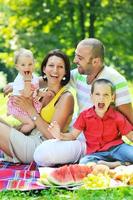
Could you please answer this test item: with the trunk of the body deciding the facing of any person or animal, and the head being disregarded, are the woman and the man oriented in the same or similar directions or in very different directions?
same or similar directions

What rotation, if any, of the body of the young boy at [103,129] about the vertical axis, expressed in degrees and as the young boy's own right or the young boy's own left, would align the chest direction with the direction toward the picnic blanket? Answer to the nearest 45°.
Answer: approximately 45° to the young boy's own right

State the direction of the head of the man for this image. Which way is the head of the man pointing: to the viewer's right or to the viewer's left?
to the viewer's left

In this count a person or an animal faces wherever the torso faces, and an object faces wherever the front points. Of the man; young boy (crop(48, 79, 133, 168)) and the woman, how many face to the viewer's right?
0

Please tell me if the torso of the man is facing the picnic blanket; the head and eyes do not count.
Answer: yes

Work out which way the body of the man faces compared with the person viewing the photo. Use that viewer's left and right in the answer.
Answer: facing the viewer and to the left of the viewer

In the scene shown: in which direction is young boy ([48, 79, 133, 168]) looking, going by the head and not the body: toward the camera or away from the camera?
toward the camera

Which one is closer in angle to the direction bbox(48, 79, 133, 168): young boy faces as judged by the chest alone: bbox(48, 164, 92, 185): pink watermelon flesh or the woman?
the pink watermelon flesh

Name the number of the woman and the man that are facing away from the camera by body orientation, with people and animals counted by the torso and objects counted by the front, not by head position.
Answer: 0

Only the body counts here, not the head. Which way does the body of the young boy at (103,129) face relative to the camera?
toward the camera

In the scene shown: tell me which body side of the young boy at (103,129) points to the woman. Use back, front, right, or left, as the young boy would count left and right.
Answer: right

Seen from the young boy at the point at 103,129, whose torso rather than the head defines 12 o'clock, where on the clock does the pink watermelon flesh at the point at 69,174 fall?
The pink watermelon flesh is roughly at 1 o'clock from the young boy.
